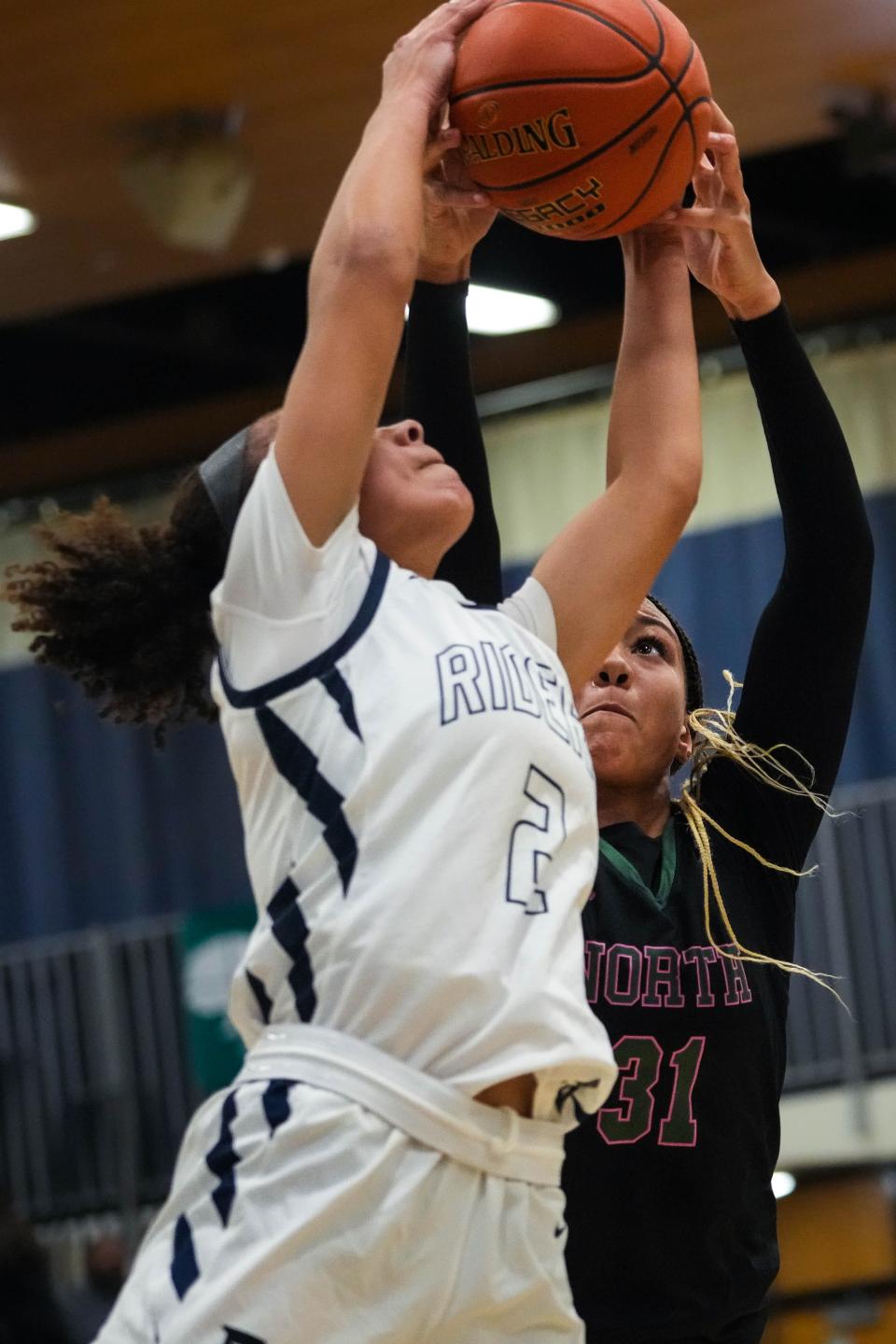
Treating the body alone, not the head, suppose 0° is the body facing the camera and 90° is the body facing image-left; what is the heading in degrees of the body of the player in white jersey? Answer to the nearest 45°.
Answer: approximately 315°

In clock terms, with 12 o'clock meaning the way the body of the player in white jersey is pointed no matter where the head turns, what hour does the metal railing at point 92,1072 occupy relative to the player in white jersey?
The metal railing is roughly at 7 o'clock from the player in white jersey.

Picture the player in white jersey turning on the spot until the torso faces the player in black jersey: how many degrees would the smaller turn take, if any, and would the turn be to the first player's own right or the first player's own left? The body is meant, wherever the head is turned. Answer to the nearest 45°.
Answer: approximately 90° to the first player's own left
